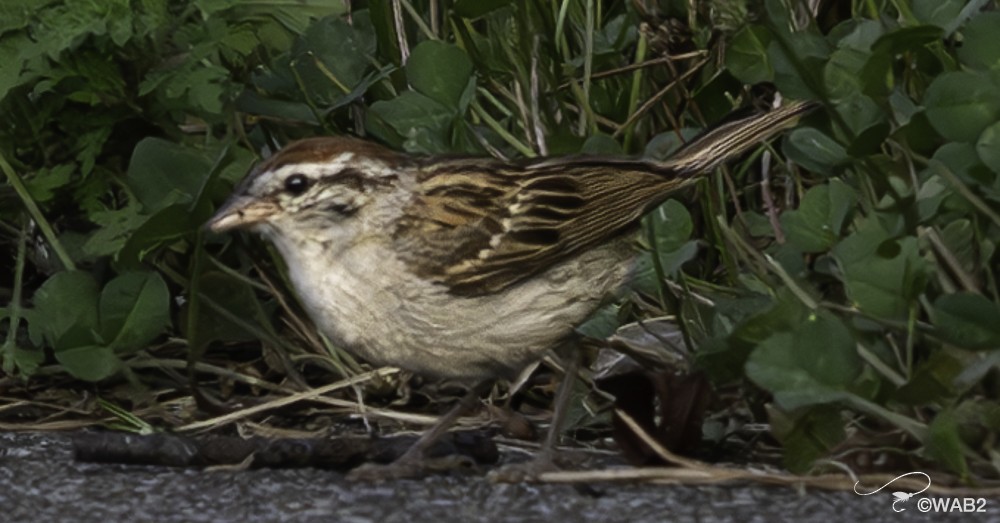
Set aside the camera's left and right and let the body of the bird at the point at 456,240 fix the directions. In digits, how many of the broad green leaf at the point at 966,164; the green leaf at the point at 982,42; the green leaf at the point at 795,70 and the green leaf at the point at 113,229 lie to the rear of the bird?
3

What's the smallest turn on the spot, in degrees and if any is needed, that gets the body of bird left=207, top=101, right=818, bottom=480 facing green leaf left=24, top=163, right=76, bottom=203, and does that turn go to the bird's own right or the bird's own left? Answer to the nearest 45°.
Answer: approximately 45° to the bird's own right

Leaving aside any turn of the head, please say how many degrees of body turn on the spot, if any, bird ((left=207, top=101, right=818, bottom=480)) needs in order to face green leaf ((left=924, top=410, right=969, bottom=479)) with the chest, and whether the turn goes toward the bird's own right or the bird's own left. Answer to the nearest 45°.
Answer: approximately 135° to the bird's own left

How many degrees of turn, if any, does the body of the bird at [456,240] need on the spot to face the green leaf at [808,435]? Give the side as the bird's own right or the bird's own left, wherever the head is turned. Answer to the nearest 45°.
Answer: approximately 135° to the bird's own left

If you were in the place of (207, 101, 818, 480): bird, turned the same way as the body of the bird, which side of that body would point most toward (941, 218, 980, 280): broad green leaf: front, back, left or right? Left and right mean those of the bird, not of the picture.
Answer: back

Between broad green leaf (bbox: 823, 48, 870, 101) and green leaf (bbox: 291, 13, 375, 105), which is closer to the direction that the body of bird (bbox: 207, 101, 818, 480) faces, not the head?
the green leaf

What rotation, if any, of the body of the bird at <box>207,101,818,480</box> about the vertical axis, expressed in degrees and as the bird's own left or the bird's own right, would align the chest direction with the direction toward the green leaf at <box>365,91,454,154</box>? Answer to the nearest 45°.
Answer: approximately 90° to the bird's own right

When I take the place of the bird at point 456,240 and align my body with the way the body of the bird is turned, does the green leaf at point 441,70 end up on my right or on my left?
on my right

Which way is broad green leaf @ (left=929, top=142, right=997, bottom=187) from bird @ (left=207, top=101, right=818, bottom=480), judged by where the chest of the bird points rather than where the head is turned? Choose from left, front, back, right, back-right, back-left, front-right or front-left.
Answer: back

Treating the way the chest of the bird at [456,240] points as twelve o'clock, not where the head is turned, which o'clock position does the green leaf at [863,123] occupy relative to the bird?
The green leaf is roughly at 6 o'clock from the bird.

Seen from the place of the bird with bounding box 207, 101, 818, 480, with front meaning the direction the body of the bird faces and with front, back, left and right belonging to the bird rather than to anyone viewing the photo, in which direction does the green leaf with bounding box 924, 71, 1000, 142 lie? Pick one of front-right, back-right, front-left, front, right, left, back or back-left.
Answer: back

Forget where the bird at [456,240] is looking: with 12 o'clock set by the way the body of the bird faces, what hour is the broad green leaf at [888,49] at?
The broad green leaf is roughly at 6 o'clock from the bird.

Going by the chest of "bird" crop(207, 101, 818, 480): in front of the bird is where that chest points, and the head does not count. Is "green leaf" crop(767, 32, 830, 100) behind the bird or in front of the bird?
behind

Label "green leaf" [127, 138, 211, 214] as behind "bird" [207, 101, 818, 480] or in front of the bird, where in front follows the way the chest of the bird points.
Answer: in front

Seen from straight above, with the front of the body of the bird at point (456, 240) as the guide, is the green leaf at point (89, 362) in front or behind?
in front

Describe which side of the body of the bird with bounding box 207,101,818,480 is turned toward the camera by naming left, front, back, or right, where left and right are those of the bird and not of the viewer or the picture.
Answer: left

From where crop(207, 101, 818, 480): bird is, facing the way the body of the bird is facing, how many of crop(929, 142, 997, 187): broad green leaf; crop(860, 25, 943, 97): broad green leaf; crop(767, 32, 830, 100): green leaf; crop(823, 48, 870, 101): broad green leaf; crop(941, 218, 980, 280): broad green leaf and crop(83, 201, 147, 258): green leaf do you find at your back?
5

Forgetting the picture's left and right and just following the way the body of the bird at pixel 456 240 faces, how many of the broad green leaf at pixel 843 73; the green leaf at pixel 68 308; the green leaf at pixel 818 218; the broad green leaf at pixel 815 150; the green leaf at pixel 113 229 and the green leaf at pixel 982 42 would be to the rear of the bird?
4
